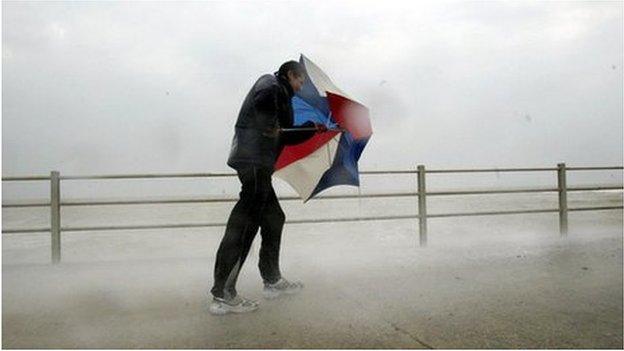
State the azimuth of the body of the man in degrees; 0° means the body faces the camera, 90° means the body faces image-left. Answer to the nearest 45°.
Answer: approximately 270°
